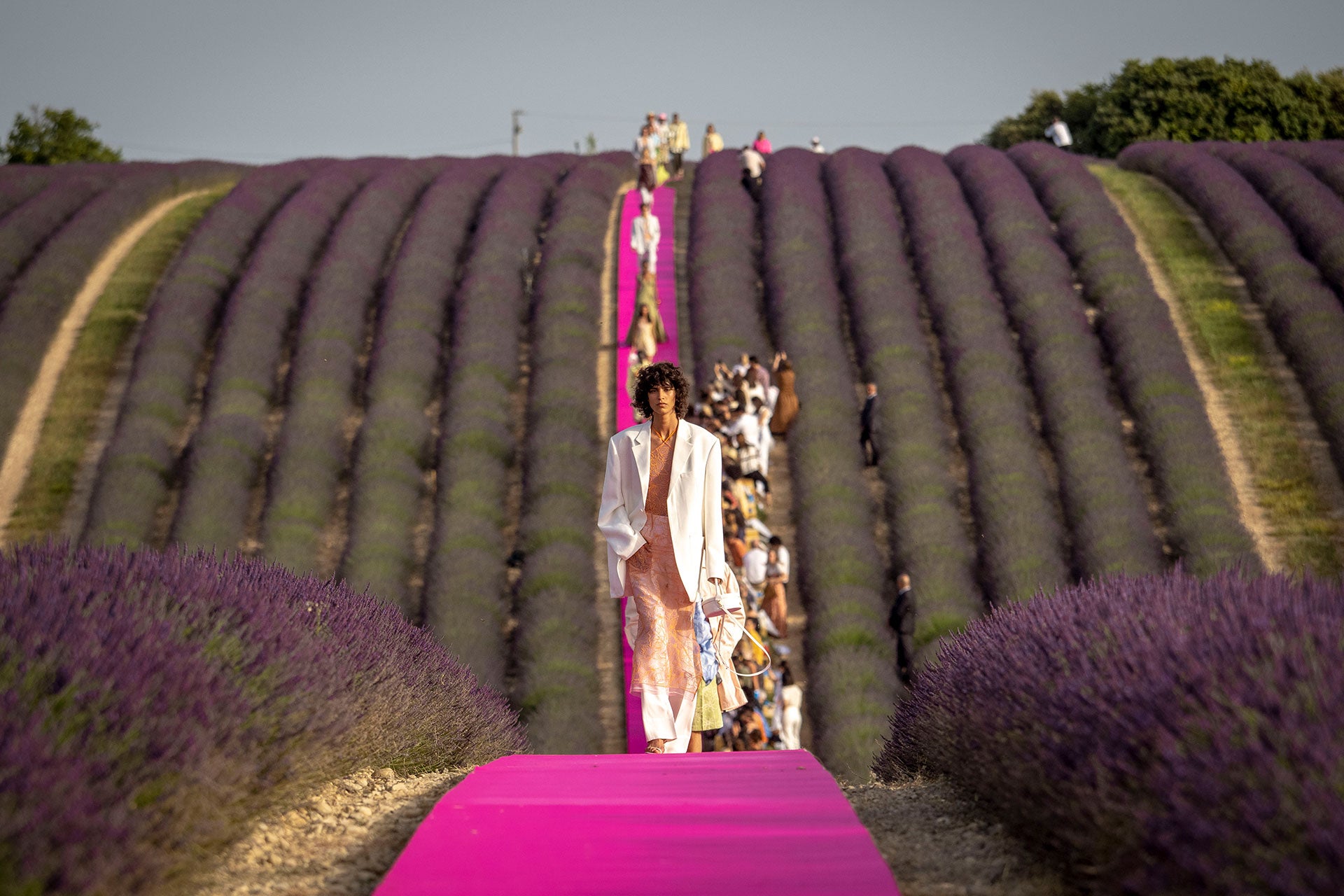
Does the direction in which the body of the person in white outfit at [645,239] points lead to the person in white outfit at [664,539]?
yes

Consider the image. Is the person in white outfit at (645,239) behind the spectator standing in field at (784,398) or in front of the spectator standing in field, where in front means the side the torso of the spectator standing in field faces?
in front

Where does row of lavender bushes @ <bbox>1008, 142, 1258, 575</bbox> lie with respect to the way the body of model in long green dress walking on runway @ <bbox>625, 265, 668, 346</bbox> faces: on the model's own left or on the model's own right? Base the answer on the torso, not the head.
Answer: on the model's own left

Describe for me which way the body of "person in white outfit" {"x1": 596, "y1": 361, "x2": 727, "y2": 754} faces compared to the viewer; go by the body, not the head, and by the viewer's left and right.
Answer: facing the viewer

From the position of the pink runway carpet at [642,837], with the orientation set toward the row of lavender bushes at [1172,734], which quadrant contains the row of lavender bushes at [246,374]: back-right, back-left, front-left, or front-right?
back-left

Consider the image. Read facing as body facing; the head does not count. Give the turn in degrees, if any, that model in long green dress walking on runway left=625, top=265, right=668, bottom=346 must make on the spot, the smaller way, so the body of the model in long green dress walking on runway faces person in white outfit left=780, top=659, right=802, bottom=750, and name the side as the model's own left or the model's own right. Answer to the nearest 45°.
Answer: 0° — they already face them

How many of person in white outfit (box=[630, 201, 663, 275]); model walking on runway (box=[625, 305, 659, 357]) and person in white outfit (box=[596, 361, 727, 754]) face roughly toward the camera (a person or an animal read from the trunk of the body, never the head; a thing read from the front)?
3

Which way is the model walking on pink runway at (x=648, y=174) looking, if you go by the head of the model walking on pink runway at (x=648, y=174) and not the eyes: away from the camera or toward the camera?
toward the camera

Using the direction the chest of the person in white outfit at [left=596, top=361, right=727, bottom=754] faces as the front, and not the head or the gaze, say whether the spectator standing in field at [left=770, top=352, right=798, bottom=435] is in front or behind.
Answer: behind

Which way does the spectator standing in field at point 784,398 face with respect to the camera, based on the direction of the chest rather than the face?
to the viewer's left

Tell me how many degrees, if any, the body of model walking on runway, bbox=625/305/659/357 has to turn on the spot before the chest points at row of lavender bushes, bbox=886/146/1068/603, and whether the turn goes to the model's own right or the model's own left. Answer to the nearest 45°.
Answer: approximately 90° to the model's own left

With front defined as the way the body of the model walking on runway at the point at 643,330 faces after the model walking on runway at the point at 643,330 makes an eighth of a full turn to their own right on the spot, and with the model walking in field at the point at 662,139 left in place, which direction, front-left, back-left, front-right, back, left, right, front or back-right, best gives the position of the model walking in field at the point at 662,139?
back-right

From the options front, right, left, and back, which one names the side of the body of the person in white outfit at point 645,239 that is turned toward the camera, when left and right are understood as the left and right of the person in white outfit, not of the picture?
front

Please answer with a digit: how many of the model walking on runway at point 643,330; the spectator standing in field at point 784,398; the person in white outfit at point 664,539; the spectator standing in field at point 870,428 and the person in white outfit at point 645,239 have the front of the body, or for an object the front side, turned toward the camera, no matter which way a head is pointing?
3

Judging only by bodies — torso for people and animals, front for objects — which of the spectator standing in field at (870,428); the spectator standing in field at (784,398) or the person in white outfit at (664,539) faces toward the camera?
the person in white outfit

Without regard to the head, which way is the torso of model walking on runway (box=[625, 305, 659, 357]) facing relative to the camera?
toward the camera

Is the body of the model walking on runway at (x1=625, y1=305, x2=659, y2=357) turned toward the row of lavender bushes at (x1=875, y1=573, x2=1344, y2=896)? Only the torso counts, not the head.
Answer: yes
